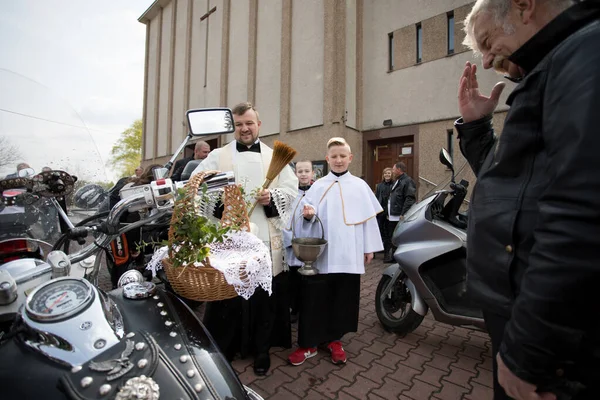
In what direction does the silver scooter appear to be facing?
to the viewer's left

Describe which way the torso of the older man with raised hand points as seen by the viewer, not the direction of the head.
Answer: to the viewer's left

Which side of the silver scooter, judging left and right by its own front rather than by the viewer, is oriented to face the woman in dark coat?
right

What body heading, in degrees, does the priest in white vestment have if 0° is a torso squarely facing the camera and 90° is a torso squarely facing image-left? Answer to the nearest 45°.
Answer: approximately 0°
